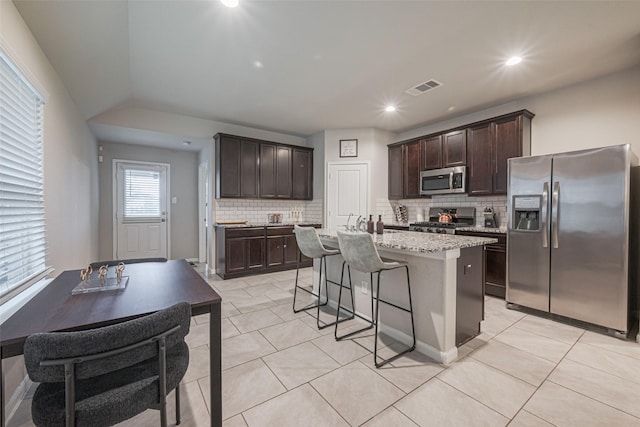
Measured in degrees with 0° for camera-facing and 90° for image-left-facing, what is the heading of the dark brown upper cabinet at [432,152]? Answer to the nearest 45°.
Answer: approximately 45°

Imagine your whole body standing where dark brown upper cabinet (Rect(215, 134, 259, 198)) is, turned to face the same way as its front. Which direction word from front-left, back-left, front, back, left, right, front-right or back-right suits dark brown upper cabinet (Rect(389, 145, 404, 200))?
front-left

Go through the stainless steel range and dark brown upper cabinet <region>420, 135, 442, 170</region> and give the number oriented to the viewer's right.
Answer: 0

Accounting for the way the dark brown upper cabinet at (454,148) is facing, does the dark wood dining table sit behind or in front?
in front

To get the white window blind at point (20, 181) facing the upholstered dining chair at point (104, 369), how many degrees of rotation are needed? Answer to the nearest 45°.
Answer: approximately 90° to its right

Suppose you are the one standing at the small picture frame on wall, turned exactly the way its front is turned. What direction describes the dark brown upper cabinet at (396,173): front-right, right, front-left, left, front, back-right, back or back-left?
left

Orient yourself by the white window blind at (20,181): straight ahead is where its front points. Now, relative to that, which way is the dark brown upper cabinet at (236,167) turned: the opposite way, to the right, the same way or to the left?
to the right

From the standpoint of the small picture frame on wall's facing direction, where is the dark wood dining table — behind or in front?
in front

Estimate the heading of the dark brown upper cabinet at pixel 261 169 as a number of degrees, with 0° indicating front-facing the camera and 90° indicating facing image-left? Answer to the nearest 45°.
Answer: approximately 315°

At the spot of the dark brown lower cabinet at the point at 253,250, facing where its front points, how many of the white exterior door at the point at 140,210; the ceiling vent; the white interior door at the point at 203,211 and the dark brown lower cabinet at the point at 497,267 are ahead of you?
2

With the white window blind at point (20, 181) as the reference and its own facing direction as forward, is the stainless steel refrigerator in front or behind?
in front
